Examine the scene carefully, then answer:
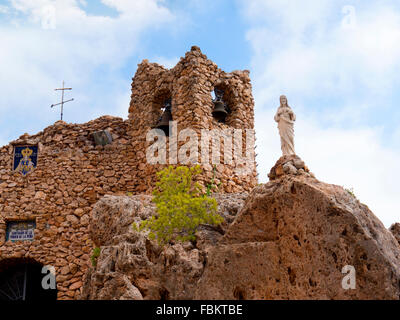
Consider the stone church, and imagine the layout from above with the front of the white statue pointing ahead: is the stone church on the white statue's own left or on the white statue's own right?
on the white statue's own right

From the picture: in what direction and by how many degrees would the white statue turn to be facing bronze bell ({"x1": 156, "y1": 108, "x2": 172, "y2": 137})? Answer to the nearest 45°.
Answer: approximately 135° to its right

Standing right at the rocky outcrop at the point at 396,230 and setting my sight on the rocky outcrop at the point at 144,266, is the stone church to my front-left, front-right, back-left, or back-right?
front-right

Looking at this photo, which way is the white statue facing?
toward the camera

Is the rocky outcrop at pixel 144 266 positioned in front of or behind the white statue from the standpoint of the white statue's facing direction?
in front

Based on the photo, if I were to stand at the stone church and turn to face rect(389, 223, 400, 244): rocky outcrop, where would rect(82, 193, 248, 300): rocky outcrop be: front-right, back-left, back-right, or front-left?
front-right

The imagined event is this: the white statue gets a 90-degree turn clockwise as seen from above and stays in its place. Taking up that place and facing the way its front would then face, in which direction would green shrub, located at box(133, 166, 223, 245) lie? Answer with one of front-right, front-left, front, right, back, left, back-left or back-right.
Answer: front-left
